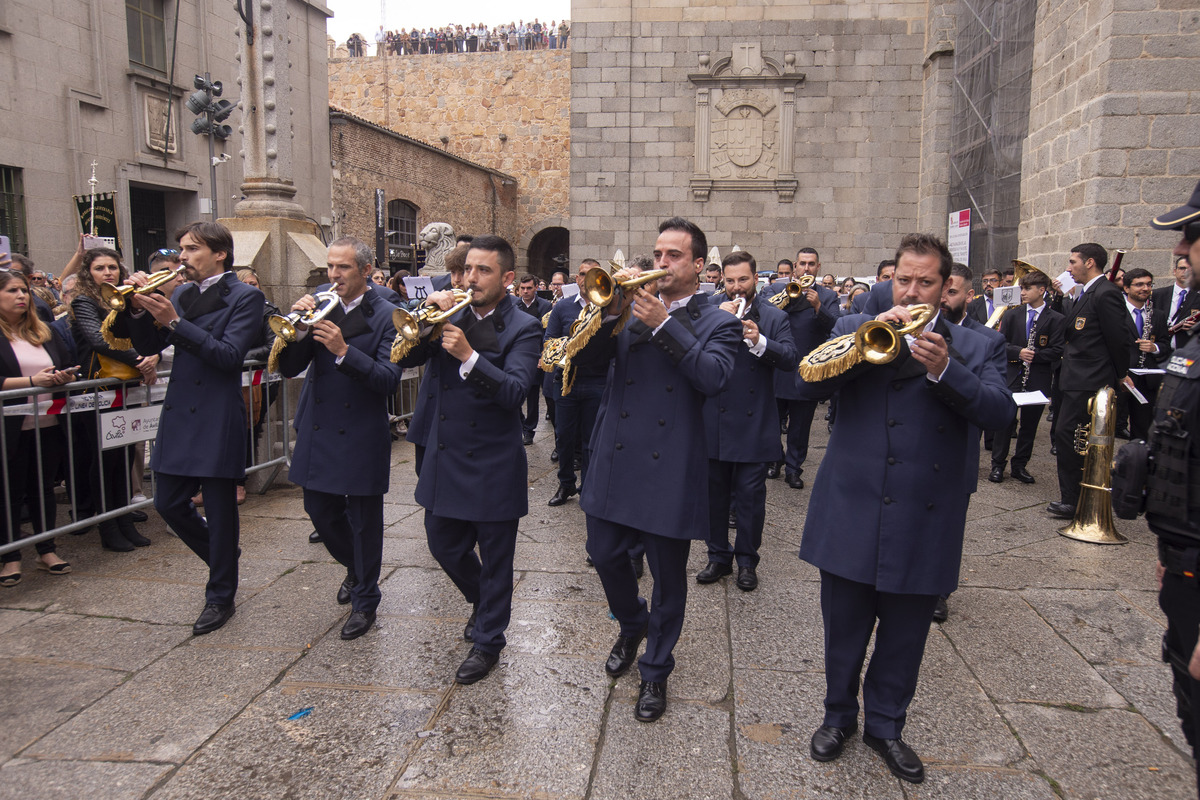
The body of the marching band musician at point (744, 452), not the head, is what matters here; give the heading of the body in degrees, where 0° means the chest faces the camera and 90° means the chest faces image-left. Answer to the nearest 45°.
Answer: approximately 45°

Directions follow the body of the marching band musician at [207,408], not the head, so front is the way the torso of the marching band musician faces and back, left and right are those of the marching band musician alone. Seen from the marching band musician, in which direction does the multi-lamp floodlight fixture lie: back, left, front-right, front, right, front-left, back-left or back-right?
back-right

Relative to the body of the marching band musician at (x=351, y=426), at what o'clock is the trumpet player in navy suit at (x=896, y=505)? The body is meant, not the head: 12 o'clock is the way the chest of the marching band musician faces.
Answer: The trumpet player in navy suit is roughly at 9 o'clock from the marching band musician.

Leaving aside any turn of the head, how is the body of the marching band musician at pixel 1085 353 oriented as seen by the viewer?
to the viewer's left

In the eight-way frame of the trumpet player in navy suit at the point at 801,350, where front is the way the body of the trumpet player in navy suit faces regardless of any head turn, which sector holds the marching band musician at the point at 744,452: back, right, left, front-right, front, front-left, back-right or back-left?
front-left

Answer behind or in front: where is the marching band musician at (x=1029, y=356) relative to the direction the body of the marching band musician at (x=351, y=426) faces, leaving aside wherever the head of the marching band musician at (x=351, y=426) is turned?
behind

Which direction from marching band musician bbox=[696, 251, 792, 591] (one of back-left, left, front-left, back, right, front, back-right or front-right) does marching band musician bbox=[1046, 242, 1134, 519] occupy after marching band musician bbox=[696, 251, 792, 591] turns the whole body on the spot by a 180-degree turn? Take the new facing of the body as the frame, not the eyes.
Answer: front

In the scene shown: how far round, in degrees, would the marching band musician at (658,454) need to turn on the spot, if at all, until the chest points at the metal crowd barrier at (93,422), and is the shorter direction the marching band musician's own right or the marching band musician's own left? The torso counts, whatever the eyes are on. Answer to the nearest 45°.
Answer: approximately 90° to the marching band musician's own right

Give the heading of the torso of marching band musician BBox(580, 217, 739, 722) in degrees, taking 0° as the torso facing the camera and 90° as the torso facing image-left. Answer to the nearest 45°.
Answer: approximately 45°

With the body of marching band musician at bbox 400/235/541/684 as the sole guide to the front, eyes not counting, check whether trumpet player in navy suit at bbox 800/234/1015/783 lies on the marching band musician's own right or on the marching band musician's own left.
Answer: on the marching band musician's own left
